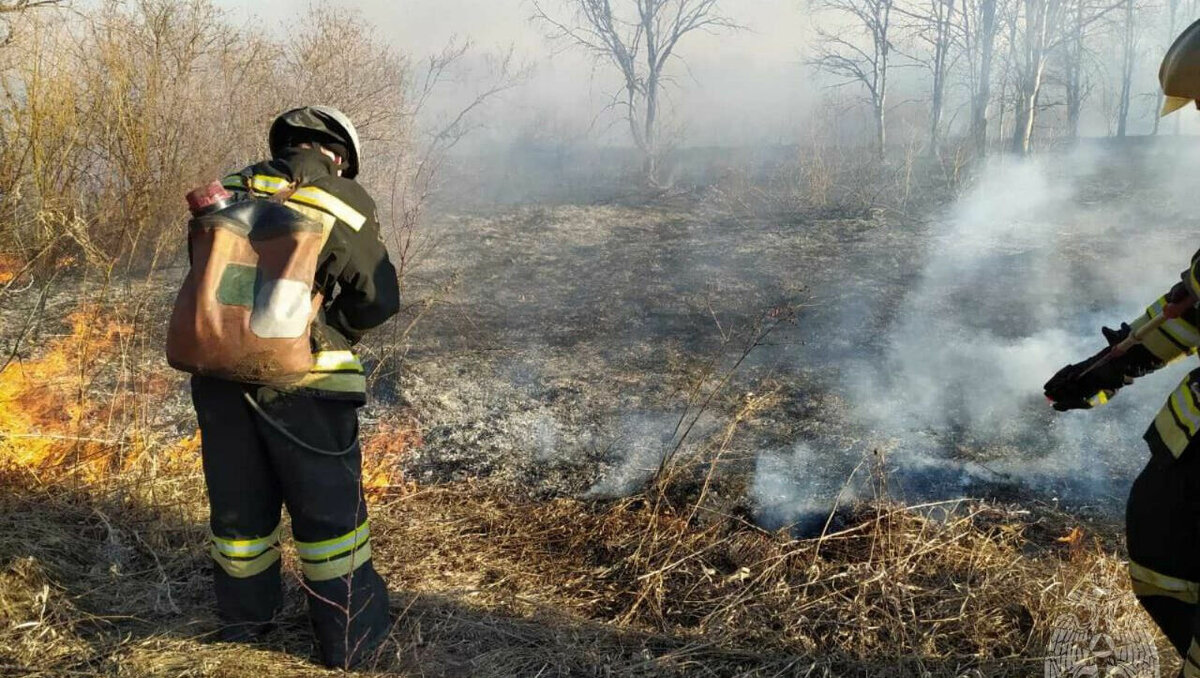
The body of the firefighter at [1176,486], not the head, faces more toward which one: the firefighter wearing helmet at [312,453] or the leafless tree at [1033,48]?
the firefighter wearing helmet

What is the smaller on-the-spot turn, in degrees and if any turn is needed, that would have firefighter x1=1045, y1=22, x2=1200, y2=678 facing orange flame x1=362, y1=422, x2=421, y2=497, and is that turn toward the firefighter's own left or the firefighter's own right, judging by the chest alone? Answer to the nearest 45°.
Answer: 0° — they already face it

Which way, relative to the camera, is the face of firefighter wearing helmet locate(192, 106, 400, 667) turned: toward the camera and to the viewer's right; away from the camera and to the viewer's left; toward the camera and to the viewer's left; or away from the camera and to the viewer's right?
away from the camera and to the viewer's right

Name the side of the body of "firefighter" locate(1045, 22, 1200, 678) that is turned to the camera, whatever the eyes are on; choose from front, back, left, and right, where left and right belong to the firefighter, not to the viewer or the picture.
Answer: left

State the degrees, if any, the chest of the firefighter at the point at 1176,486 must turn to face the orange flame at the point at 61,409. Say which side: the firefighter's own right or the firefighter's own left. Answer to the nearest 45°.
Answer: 0° — they already face it

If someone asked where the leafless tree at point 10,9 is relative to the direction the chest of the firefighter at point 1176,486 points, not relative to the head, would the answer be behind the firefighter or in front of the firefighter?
in front

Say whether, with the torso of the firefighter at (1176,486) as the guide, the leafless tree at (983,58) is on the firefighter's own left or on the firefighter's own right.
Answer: on the firefighter's own right

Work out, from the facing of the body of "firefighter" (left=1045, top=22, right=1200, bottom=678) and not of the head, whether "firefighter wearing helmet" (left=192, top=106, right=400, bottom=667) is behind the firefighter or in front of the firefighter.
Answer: in front

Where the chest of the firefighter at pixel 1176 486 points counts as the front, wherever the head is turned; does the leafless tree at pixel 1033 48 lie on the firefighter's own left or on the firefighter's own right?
on the firefighter's own right

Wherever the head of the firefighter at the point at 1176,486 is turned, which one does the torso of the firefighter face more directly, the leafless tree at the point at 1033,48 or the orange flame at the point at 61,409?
the orange flame
